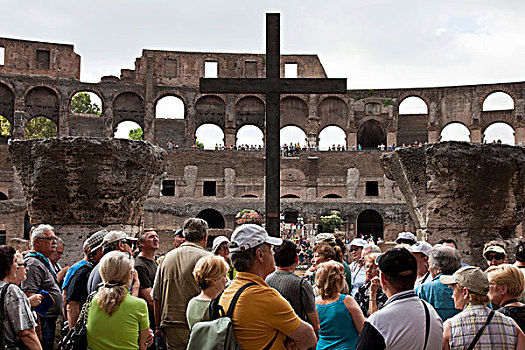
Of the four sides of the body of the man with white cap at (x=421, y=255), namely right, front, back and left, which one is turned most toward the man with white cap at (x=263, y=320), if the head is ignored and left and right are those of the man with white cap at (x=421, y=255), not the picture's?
front

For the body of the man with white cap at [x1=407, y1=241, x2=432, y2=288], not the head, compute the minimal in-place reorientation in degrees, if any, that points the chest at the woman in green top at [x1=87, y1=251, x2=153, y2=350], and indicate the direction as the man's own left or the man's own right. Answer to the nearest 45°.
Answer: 0° — they already face them

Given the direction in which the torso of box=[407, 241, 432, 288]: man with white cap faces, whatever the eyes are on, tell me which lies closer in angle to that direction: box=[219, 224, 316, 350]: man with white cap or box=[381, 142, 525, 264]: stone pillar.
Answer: the man with white cap

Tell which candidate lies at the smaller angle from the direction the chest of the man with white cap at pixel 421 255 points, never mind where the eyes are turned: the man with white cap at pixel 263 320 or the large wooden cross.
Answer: the man with white cap

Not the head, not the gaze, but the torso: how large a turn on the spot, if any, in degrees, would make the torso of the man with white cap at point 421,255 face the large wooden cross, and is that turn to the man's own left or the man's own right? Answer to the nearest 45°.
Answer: approximately 90° to the man's own right
